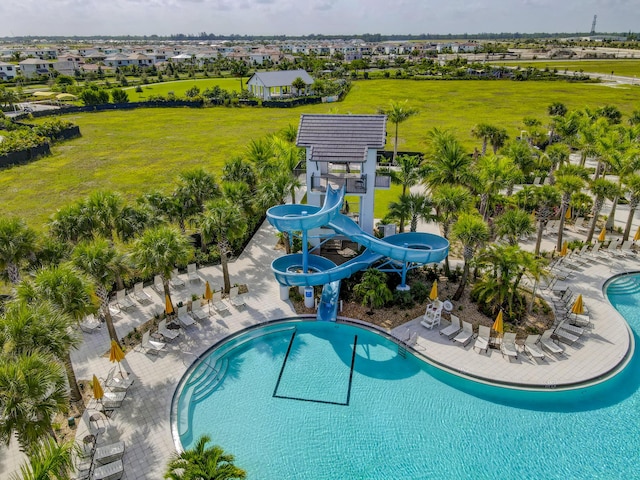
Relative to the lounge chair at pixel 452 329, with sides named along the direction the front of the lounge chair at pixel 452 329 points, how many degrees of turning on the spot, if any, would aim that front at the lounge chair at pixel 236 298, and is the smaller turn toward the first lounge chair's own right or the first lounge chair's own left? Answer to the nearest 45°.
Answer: approximately 45° to the first lounge chair's own right

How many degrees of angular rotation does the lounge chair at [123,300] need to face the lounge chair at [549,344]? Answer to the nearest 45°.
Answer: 0° — it already faces it

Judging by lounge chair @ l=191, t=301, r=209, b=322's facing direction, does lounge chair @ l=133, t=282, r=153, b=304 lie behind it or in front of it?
behind

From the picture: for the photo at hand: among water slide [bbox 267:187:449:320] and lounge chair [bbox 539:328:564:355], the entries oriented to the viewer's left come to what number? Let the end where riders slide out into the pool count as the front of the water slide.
0

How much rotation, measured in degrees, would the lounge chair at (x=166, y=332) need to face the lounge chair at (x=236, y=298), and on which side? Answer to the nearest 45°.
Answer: approximately 90° to its left

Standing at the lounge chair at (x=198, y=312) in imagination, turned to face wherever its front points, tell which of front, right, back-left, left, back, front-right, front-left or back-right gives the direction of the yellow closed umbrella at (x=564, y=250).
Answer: front-left

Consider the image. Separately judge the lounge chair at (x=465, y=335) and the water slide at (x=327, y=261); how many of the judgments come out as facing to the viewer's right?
0

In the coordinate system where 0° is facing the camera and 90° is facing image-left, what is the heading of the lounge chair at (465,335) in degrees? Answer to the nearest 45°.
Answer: approximately 45°

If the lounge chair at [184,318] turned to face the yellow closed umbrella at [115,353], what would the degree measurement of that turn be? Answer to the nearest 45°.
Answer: approximately 90° to its right

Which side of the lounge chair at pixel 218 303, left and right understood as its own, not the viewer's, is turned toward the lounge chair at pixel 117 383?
right

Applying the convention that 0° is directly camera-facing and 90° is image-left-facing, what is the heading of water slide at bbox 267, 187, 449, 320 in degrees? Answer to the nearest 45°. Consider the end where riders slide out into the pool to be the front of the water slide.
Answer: approximately 0°
